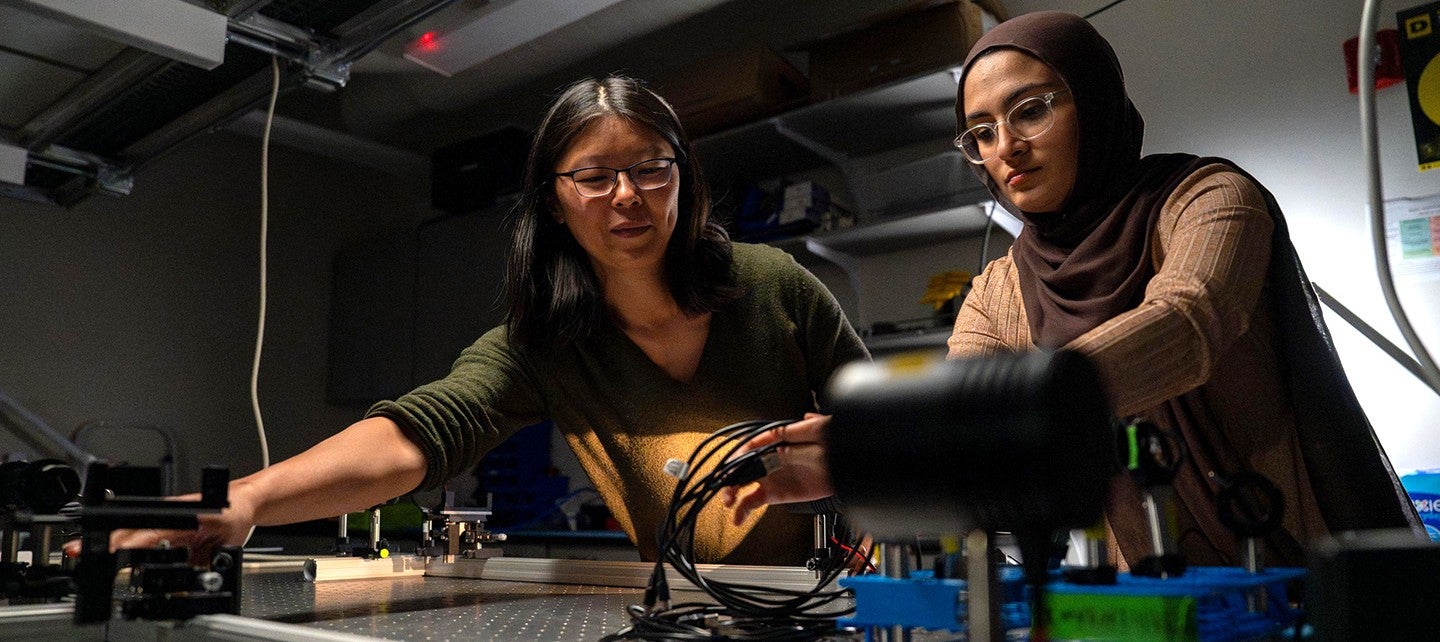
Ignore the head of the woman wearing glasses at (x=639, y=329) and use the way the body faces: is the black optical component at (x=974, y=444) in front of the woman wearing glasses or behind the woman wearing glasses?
in front

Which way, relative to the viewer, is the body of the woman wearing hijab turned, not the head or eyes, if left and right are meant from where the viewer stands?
facing the viewer and to the left of the viewer

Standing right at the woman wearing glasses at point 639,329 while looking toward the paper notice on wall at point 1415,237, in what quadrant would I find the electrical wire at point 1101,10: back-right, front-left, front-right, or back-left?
front-left

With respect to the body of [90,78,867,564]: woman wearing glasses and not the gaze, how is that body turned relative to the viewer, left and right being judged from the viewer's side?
facing the viewer

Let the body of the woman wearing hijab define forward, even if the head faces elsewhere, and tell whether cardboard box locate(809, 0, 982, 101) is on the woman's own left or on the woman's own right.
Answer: on the woman's own right

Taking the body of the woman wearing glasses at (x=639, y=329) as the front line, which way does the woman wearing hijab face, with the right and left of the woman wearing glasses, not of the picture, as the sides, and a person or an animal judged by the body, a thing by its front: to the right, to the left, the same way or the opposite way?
to the right

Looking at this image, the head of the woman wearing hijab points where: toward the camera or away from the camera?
toward the camera

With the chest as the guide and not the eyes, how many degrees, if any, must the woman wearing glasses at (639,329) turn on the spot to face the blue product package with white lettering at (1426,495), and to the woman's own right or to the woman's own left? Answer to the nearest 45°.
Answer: approximately 90° to the woman's own left

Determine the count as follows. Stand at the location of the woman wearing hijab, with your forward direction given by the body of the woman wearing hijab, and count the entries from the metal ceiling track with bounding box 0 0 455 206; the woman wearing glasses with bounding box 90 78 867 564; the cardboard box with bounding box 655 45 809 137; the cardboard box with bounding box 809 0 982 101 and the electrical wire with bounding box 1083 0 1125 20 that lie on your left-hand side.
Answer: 0

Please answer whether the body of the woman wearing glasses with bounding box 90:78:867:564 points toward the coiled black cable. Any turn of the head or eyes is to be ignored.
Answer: yes

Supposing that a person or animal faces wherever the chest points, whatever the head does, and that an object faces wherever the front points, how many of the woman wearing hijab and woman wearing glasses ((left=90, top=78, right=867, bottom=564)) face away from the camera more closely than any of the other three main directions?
0

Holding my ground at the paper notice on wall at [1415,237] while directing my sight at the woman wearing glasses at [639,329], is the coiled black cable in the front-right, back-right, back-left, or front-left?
front-left

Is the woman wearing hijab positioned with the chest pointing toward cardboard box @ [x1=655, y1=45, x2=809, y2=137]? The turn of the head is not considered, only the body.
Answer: no

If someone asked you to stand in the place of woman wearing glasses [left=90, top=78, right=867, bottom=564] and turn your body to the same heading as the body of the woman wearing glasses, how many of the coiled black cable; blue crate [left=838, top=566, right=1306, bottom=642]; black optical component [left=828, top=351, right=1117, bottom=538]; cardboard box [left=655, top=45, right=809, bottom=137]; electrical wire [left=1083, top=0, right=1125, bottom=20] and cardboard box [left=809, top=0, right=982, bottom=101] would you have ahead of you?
3
